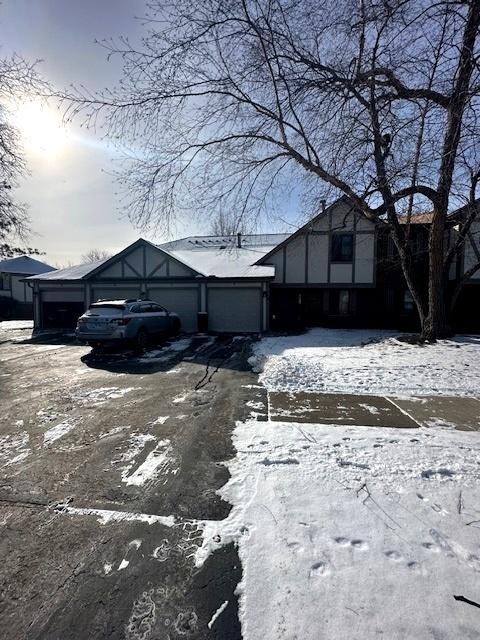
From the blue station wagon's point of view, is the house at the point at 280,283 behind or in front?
in front

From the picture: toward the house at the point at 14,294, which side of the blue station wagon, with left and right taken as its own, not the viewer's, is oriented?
left

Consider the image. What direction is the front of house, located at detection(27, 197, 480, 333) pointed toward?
toward the camera

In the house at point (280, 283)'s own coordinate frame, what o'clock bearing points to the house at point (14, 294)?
the house at point (14, 294) is roughly at 4 o'clock from the house at point (280, 283).

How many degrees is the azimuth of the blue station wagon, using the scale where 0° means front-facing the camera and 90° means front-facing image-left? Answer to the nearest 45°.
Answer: approximately 225°

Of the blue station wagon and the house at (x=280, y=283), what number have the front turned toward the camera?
1

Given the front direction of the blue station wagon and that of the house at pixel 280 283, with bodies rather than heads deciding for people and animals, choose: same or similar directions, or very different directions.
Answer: very different directions

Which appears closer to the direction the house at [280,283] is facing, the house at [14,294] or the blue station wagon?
the blue station wagon
